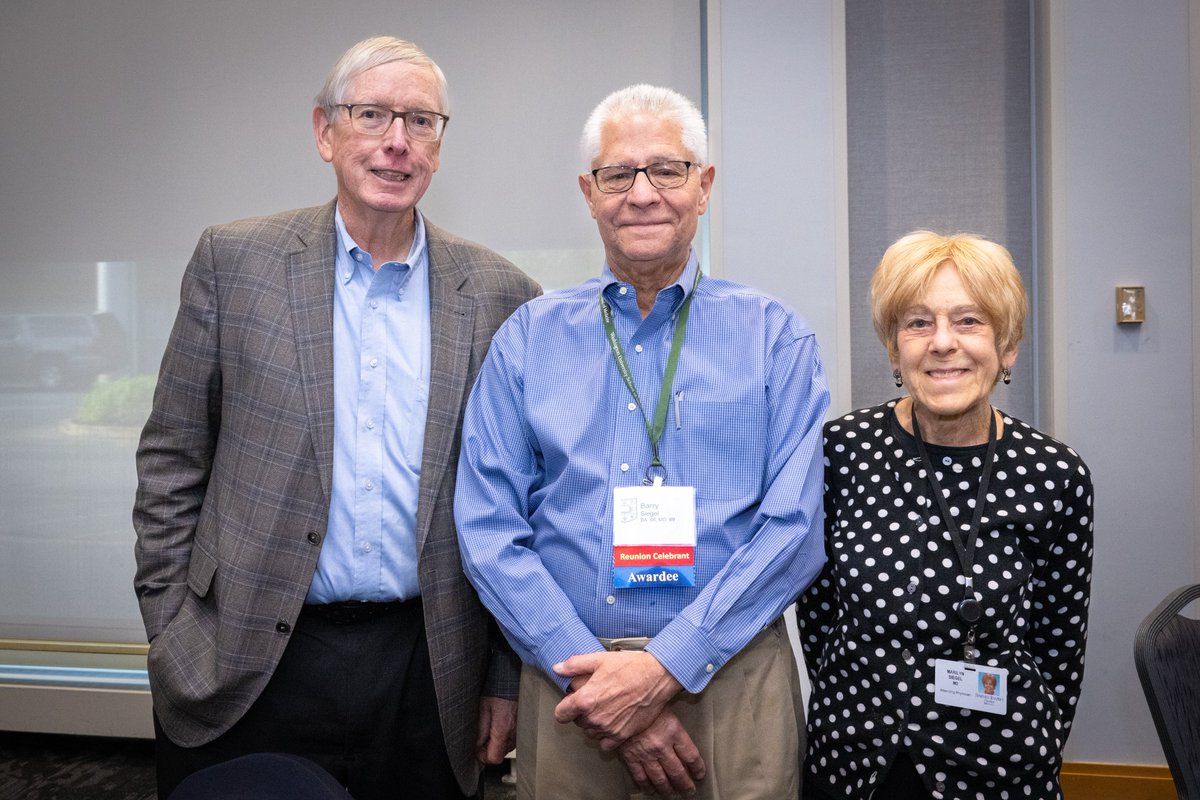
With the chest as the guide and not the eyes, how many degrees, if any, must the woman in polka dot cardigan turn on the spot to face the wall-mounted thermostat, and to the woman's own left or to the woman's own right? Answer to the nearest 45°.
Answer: approximately 180°

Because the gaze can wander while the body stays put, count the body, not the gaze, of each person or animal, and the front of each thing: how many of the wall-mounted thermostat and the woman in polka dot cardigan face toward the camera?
2

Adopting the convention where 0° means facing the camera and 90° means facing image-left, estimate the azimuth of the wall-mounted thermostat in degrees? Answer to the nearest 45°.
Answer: approximately 0°

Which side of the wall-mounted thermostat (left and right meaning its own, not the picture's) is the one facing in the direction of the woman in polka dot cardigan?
front

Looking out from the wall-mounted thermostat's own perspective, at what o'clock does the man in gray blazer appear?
The man in gray blazer is roughly at 1 o'clock from the wall-mounted thermostat.

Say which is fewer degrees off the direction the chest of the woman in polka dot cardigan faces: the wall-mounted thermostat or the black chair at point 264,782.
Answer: the black chair

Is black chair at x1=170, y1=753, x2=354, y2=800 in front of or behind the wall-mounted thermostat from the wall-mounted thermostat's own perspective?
in front

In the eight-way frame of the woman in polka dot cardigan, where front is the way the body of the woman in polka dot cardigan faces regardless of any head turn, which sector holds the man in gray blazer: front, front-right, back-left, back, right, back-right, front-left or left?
right
